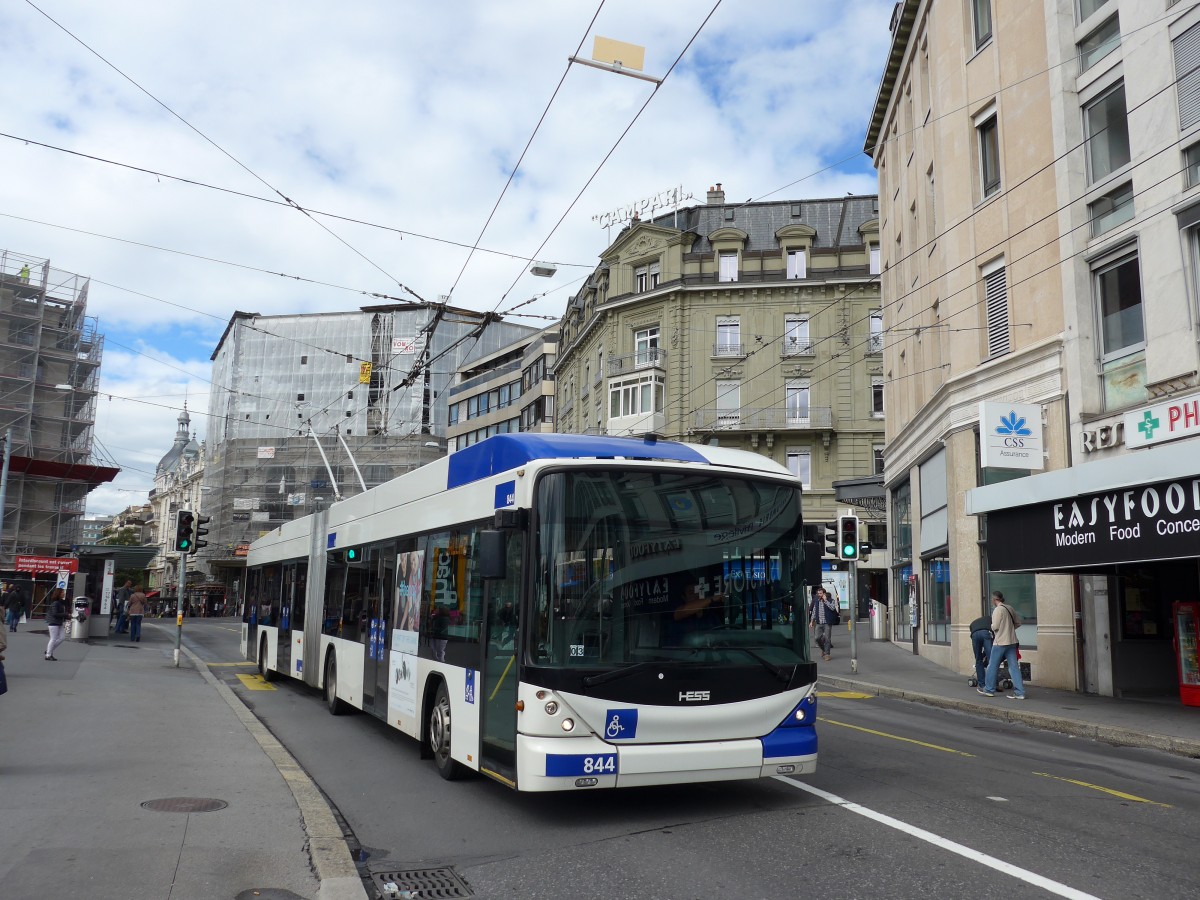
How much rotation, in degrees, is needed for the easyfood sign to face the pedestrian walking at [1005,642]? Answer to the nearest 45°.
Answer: approximately 90° to its right

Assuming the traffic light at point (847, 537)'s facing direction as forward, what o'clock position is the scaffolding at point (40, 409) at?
The scaffolding is roughly at 4 o'clock from the traffic light.

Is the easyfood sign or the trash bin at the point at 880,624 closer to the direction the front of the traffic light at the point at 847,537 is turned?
the easyfood sign

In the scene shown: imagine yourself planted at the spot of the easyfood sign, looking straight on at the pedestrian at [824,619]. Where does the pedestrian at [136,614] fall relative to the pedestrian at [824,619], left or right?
left

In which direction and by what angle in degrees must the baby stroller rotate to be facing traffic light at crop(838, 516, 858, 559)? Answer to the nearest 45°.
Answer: approximately 45° to its right

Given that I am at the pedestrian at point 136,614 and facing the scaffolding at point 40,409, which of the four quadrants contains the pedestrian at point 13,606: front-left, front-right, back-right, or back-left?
front-left

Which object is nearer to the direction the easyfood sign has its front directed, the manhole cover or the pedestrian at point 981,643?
the manhole cover

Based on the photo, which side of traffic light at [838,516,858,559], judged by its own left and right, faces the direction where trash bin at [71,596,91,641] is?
right

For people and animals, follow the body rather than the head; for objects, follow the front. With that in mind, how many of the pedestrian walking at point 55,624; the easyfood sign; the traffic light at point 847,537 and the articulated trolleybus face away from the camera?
0

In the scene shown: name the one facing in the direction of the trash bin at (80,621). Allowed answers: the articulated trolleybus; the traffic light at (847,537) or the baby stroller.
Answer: the baby stroller

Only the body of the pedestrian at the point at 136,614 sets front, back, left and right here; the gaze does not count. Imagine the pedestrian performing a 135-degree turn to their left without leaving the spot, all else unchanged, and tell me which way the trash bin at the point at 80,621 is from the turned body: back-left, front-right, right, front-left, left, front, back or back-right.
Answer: front

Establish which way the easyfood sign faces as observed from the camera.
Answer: facing the viewer and to the left of the viewer
